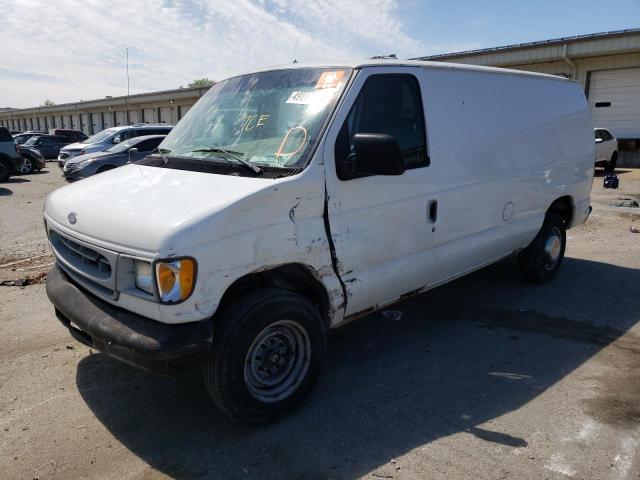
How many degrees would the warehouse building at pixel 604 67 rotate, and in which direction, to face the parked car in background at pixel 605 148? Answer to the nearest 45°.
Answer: approximately 45° to its left

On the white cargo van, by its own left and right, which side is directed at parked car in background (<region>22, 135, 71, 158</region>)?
right

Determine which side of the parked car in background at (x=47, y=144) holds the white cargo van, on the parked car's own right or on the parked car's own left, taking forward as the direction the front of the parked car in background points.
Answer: on the parked car's own left

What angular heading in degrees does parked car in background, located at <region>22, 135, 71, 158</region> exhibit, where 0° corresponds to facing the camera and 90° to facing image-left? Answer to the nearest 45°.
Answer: approximately 45°

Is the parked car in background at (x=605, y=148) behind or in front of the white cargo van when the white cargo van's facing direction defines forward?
behind

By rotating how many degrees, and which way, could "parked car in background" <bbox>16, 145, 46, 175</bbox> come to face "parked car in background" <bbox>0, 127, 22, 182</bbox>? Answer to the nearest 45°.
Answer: approximately 45° to its right

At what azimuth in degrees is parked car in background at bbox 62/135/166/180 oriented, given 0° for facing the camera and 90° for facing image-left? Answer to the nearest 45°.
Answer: approximately 45°
